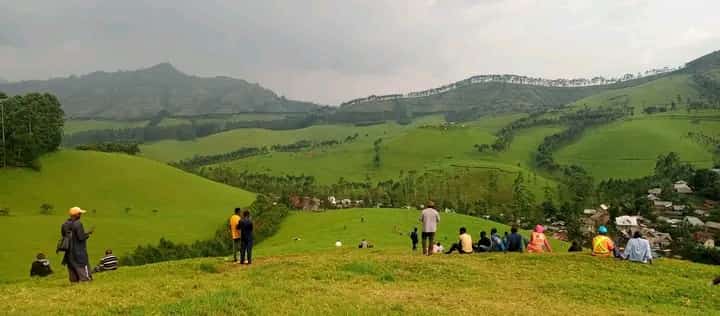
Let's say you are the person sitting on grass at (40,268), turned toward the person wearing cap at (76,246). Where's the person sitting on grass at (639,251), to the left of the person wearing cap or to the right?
left

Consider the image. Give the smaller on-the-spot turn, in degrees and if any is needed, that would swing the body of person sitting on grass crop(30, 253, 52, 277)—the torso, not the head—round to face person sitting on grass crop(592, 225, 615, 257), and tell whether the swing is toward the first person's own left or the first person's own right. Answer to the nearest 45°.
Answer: approximately 135° to the first person's own right

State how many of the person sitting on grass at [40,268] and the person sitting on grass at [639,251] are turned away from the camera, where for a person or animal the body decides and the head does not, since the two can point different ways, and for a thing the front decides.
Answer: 2

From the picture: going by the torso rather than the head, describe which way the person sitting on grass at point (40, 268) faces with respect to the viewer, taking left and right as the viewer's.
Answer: facing away from the viewer

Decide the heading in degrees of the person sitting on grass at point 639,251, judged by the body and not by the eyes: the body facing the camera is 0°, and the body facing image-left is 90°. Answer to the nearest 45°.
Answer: approximately 180°

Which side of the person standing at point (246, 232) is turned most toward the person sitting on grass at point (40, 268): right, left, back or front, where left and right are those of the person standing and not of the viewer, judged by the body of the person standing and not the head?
left

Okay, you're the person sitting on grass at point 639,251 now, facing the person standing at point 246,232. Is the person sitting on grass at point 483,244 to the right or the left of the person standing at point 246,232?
right

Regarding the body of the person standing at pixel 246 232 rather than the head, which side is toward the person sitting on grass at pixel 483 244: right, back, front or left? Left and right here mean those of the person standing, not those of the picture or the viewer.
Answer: right

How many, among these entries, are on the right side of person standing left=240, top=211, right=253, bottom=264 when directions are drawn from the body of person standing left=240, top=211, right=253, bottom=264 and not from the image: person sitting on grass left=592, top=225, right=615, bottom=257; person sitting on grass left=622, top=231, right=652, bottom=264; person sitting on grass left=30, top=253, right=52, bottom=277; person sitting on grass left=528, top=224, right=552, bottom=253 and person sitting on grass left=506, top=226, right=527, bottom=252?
4

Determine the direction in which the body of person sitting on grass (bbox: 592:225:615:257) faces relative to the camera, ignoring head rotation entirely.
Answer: away from the camera

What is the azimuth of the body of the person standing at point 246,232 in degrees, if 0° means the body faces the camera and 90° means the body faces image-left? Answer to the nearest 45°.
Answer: approximately 180°

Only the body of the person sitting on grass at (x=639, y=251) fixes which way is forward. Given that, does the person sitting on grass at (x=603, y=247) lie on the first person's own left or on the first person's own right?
on the first person's own left

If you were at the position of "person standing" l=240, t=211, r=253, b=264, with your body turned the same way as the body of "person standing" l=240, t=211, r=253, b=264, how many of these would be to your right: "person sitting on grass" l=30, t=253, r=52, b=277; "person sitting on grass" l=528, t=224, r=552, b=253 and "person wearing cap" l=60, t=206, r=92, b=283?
1
